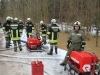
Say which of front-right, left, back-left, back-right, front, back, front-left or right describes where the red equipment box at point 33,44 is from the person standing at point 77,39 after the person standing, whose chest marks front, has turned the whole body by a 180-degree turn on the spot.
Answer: front-left

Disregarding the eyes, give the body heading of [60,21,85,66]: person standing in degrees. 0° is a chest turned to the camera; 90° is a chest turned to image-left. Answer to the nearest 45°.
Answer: approximately 0°

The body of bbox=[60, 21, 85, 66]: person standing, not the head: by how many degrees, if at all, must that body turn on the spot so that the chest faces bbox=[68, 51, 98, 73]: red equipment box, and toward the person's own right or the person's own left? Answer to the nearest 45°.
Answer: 0° — they already face it
